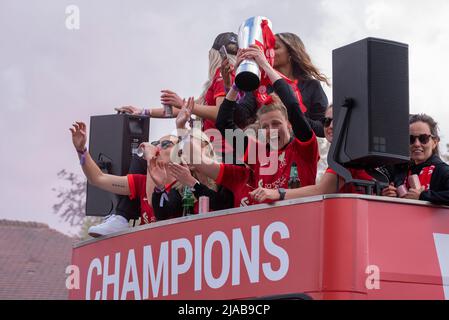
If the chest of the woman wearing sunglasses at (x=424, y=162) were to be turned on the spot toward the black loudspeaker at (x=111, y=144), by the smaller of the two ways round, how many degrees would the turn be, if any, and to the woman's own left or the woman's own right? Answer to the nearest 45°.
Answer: approximately 90° to the woman's own right

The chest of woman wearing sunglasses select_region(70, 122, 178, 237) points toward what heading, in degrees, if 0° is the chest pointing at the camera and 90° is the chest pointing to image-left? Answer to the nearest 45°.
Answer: approximately 45°

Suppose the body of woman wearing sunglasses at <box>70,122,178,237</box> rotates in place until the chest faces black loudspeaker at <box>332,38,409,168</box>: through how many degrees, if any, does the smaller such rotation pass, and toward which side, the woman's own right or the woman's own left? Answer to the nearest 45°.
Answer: approximately 90° to the woman's own left

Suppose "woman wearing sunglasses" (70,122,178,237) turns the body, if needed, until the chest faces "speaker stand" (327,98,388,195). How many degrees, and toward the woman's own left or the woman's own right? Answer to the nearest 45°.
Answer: approximately 90° to the woman's own left

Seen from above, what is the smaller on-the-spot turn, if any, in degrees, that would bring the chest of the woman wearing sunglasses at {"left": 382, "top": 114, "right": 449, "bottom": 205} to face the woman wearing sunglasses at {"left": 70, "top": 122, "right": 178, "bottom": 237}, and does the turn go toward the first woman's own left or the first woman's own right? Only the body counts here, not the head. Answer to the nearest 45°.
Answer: approximately 90° to the first woman's own right

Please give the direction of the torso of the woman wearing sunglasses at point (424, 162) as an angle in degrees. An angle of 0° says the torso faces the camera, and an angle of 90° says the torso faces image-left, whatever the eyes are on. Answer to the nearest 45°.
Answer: approximately 45°
